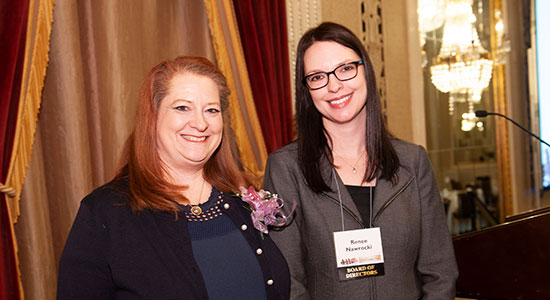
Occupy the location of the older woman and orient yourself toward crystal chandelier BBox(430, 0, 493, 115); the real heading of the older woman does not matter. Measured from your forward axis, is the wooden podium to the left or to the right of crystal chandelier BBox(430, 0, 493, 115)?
right

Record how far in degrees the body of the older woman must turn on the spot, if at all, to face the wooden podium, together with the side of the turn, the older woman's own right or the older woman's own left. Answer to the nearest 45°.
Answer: approximately 45° to the older woman's own left

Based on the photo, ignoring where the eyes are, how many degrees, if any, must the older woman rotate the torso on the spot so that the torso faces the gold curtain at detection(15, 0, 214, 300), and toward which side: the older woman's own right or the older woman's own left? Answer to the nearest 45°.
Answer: approximately 180°

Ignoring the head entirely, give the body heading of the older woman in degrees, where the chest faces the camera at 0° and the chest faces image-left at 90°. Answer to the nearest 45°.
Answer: approximately 315°

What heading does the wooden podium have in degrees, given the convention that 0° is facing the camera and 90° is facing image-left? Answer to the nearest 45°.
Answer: approximately 270°

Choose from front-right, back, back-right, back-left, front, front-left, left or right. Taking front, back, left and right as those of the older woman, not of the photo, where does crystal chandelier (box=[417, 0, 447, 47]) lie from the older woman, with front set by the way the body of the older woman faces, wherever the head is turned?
left
